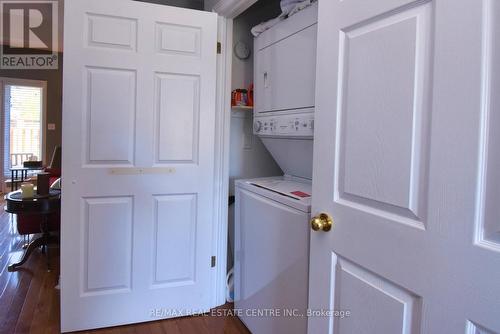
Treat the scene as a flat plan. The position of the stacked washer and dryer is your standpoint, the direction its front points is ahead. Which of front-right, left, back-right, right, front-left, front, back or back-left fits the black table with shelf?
right

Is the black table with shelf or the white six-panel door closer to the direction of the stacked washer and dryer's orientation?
the white six-panel door

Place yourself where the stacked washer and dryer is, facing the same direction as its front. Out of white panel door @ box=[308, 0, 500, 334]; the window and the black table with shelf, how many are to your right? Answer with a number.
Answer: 2

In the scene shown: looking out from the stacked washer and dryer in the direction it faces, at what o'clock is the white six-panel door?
The white six-panel door is roughly at 2 o'clock from the stacked washer and dryer.

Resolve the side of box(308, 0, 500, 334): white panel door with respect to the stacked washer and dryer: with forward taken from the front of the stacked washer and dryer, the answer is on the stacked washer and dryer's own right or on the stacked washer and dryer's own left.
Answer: on the stacked washer and dryer's own left

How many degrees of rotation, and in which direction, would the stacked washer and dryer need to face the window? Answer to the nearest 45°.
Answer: approximately 90° to its right

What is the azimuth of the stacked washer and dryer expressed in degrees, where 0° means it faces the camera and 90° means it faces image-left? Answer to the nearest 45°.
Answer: approximately 45°
